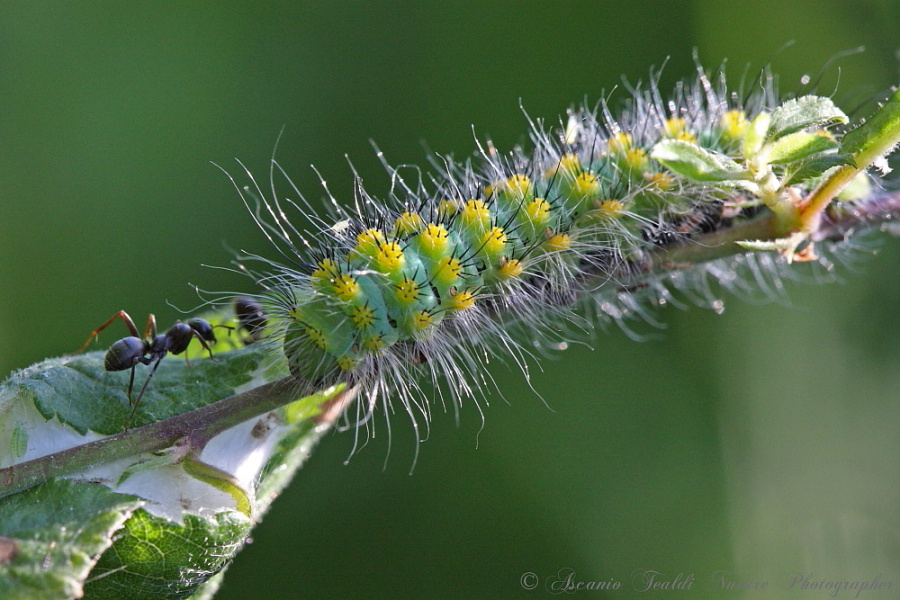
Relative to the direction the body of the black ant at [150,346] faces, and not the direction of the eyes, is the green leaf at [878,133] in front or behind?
in front

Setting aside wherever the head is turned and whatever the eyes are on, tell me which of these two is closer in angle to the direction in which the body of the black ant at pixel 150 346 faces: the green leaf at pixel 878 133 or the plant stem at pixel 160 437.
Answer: the green leaf

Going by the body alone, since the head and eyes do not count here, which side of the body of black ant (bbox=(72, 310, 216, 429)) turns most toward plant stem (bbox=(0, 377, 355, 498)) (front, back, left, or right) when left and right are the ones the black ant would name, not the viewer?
right

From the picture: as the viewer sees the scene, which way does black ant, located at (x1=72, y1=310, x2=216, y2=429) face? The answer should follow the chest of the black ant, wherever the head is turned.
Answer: to the viewer's right

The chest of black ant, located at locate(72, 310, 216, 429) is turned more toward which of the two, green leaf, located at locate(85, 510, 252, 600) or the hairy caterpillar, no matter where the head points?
the hairy caterpillar

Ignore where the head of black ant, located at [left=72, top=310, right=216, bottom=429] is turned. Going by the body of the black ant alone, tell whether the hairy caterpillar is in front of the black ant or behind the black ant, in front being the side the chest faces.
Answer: in front

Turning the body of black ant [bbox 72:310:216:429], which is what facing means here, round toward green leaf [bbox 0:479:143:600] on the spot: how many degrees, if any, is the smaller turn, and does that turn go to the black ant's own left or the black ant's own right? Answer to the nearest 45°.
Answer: approximately 135° to the black ant's own right
